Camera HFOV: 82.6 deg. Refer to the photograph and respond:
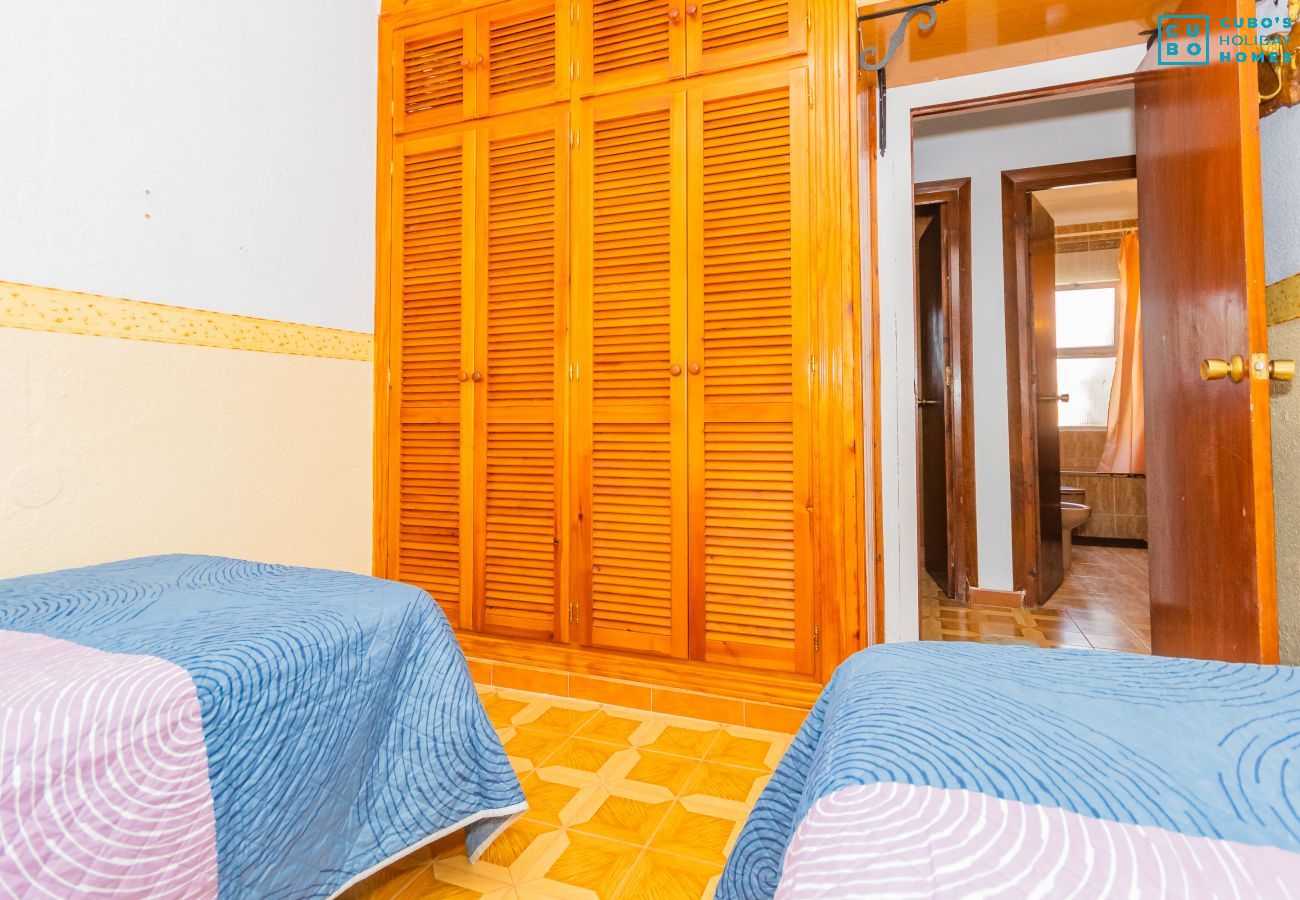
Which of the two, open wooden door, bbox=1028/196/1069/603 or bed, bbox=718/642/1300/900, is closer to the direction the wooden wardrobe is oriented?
the bed

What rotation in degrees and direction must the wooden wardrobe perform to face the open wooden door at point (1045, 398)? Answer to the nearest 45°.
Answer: approximately 180°

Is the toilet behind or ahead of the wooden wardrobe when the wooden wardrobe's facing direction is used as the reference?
behind

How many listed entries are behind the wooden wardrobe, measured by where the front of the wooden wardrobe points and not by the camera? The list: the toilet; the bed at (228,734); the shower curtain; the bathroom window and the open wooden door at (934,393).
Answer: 4

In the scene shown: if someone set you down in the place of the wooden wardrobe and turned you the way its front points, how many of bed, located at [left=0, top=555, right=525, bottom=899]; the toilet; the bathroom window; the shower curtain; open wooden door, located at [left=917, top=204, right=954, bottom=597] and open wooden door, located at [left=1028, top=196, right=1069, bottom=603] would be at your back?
5

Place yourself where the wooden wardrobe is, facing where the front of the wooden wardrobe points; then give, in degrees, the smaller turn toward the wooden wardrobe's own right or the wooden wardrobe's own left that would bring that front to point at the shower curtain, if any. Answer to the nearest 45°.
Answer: approximately 180°

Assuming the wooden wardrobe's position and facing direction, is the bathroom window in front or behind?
behind

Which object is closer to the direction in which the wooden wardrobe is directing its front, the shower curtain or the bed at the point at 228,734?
the bed

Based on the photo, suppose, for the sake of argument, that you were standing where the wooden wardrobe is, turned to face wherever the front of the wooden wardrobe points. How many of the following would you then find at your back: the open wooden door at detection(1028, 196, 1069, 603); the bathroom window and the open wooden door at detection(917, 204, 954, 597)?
3

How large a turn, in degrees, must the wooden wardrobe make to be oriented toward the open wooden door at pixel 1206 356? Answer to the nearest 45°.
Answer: approximately 135° to its left

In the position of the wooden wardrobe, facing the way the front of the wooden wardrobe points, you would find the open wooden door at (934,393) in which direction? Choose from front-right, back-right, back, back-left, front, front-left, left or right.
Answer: back

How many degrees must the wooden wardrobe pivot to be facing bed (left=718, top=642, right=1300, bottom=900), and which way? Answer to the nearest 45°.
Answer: approximately 45° to its left

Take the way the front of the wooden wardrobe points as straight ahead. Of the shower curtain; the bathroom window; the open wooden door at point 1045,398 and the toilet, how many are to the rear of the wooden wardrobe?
4

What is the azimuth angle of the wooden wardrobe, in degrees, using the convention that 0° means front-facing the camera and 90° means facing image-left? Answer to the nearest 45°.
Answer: approximately 45°
